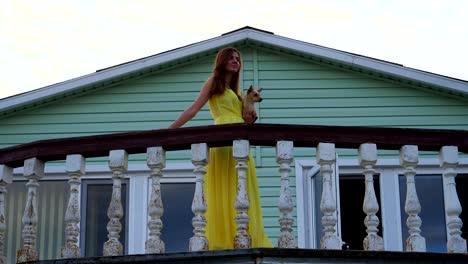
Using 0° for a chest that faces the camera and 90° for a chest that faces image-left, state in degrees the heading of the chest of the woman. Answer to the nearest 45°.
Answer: approximately 315°

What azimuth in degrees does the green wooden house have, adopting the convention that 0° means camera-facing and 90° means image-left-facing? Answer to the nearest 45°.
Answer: approximately 0°

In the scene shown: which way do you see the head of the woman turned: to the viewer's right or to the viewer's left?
to the viewer's right
